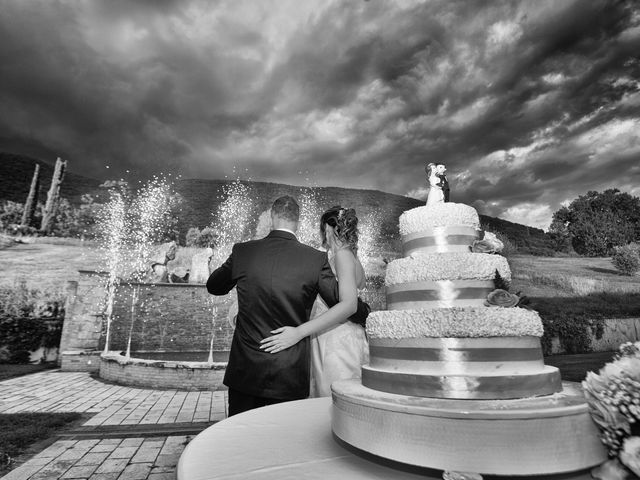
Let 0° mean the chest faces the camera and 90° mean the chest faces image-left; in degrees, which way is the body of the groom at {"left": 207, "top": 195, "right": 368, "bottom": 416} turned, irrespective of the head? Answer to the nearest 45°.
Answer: approximately 180°

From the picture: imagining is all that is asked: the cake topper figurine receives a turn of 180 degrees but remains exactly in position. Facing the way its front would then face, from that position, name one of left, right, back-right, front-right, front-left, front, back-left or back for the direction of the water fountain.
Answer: front-left

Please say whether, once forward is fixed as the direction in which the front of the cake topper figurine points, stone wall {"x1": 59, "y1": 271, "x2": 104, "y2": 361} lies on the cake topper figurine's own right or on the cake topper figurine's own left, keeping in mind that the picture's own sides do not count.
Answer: on the cake topper figurine's own right

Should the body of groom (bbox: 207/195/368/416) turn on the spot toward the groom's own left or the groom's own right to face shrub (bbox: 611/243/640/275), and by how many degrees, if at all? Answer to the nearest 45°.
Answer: approximately 45° to the groom's own right

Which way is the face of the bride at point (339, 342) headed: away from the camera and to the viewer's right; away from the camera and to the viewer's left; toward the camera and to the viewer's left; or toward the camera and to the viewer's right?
away from the camera and to the viewer's left

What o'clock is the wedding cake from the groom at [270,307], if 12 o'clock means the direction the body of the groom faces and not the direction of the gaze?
The wedding cake is roughly at 5 o'clock from the groom.

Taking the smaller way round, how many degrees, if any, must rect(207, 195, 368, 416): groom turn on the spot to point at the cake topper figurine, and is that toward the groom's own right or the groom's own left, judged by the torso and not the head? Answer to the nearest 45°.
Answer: approximately 135° to the groom's own right

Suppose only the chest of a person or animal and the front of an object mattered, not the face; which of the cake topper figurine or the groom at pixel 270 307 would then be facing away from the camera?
the groom

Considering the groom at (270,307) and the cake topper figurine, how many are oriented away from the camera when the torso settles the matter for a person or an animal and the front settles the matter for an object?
1

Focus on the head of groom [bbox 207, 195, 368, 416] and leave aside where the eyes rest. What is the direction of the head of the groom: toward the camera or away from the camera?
away from the camera

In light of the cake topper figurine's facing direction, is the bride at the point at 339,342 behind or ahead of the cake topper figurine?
behind

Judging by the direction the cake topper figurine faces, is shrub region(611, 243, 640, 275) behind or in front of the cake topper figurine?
behind

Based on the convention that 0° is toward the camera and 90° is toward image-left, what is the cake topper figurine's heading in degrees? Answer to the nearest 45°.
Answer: approximately 0°

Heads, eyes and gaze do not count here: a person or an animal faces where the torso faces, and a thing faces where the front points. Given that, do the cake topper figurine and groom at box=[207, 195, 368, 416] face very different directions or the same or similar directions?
very different directions
